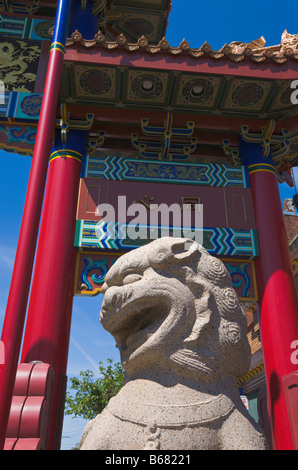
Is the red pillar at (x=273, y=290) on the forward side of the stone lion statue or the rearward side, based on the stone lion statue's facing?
on the rearward side

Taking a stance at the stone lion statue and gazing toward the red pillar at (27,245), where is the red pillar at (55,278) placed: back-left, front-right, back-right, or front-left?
front-right

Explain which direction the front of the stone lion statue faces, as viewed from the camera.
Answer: facing the viewer and to the left of the viewer

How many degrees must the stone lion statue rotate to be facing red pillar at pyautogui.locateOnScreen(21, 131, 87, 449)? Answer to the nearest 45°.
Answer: approximately 90° to its right

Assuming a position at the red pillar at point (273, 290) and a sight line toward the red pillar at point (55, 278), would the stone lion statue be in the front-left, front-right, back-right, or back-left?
front-left
